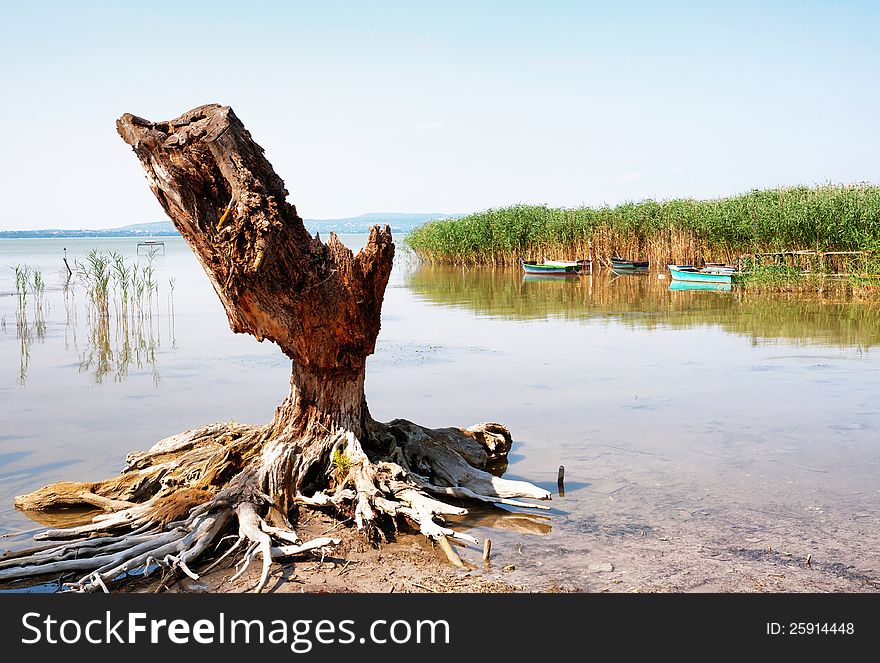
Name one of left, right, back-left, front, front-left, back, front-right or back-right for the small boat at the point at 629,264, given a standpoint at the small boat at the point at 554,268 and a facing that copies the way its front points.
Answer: back

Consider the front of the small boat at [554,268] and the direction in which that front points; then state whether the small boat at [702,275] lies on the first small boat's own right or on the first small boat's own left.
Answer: on the first small boat's own left

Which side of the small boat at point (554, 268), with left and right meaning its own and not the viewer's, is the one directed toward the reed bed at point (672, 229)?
back

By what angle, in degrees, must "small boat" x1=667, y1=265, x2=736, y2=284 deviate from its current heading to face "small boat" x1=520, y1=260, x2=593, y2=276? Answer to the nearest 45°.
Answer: approximately 45° to its right

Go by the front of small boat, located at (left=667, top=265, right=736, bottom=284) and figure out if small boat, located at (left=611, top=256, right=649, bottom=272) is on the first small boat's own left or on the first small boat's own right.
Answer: on the first small boat's own right

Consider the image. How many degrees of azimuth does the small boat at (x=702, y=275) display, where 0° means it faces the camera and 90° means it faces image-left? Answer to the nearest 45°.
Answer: approximately 90°

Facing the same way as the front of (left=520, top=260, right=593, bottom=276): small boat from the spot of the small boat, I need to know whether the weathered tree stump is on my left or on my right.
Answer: on my left

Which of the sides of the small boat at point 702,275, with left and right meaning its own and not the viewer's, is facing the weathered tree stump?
left

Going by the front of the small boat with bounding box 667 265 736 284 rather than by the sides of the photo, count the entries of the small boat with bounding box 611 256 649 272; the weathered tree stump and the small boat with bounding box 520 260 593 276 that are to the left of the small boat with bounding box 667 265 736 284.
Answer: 1

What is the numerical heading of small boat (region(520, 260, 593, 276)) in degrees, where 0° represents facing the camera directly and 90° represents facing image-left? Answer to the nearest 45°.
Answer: approximately 90°

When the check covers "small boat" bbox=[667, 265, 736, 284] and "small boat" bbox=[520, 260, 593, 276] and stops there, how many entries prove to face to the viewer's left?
2
